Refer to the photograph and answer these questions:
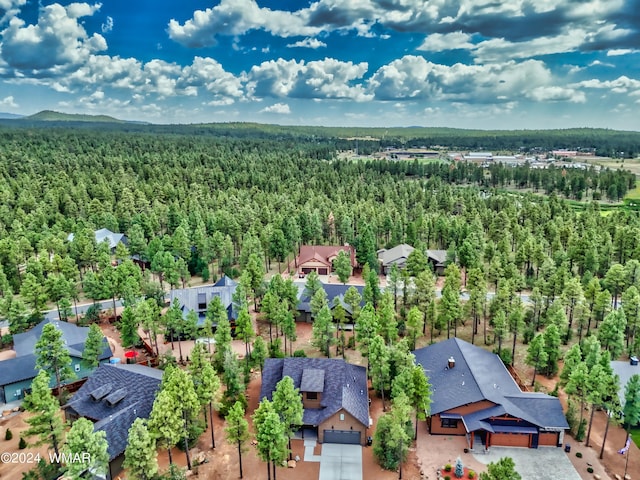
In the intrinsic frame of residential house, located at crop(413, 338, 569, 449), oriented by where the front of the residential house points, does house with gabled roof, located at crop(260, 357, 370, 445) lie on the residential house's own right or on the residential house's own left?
on the residential house's own right

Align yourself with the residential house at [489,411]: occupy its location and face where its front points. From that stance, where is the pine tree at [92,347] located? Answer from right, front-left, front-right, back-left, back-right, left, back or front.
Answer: right

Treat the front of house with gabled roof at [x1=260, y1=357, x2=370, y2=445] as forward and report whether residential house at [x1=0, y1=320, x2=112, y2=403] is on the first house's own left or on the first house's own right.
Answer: on the first house's own right

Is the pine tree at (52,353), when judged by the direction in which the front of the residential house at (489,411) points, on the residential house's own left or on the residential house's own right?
on the residential house's own right

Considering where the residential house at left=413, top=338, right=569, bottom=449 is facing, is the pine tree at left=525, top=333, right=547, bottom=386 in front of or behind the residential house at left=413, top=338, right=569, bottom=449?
behind

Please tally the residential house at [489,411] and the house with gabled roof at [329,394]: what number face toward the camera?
2

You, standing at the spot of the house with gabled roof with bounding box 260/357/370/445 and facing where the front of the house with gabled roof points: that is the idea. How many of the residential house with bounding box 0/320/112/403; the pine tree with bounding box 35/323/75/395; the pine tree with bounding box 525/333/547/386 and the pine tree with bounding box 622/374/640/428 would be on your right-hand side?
2

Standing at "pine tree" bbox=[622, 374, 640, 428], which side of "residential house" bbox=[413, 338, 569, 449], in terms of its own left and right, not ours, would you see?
left

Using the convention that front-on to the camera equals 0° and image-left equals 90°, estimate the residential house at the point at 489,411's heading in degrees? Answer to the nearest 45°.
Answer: approximately 0°

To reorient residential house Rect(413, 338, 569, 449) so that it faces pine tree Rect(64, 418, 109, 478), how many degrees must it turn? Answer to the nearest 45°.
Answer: approximately 45° to its right
